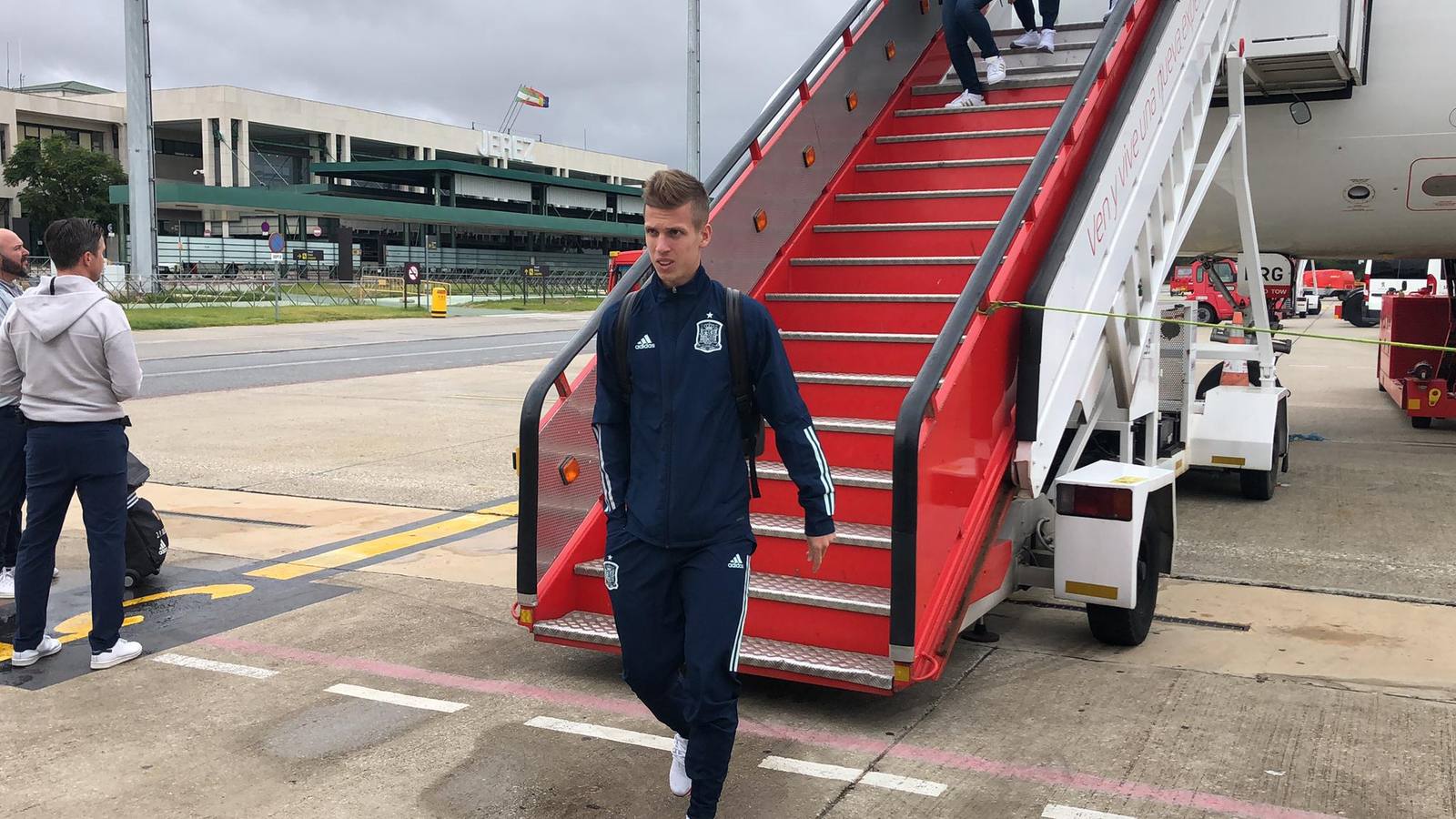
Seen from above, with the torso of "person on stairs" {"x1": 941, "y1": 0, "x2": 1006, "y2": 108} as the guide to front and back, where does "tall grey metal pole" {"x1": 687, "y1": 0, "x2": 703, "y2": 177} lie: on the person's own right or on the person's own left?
on the person's own right

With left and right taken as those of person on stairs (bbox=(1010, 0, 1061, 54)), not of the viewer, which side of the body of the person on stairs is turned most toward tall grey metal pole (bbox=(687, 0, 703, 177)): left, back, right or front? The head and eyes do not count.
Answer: right

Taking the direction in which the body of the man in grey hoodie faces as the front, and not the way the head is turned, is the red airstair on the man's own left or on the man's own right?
on the man's own right

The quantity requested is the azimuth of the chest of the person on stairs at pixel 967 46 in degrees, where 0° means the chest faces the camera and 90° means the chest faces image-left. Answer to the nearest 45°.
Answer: approximately 45°

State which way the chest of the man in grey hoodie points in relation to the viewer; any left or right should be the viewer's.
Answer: facing away from the viewer and to the right of the viewer

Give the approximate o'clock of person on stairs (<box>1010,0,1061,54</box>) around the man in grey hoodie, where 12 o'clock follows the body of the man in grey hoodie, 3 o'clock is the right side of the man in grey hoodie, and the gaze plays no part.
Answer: The person on stairs is roughly at 1 o'clock from the man in grey hoodie.

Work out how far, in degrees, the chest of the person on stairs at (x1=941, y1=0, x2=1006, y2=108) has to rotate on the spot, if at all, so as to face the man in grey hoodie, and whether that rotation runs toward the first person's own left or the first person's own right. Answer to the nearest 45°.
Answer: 0° — they already face them
